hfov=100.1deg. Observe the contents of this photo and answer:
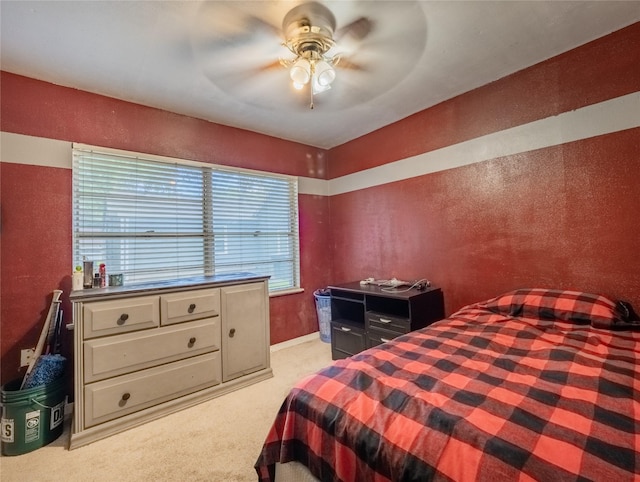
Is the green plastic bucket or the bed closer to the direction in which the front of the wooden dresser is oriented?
the bed

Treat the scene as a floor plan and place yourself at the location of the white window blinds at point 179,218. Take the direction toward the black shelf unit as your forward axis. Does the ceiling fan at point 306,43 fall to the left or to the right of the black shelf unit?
right

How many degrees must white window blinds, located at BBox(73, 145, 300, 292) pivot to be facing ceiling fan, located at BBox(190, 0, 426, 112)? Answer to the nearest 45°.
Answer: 0° — it already faces it

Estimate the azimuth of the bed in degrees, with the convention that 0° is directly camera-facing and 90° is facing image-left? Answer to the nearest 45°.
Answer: approximately 45°

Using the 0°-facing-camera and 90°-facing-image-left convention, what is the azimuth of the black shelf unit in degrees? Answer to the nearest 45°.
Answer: approximately 45°
